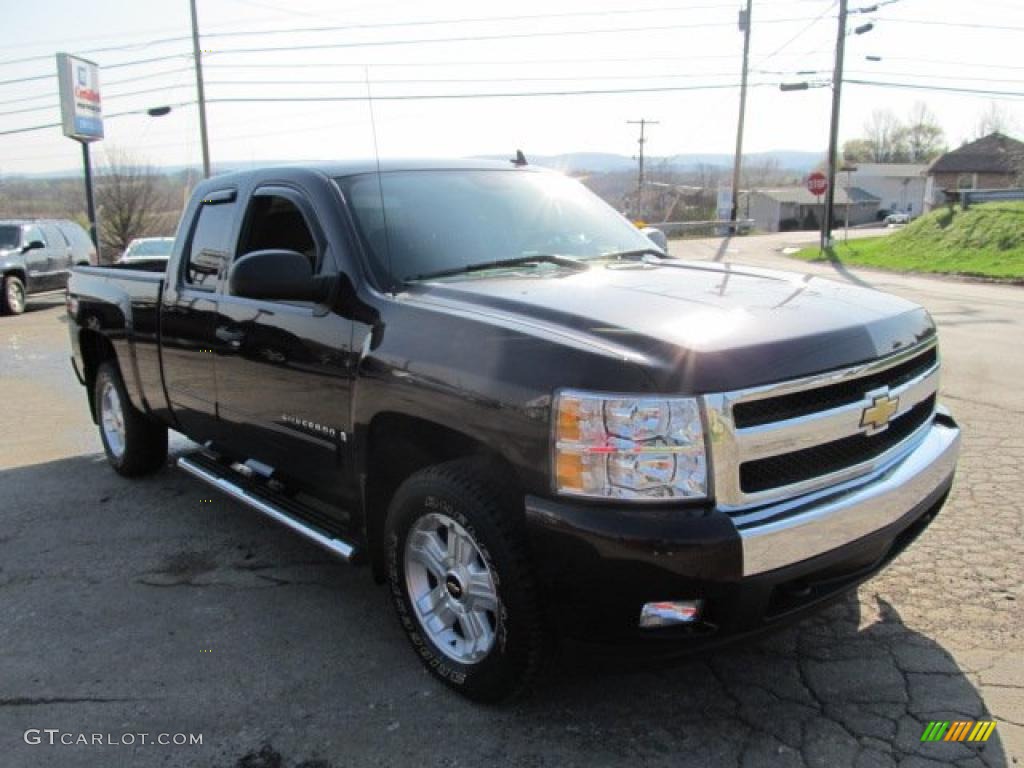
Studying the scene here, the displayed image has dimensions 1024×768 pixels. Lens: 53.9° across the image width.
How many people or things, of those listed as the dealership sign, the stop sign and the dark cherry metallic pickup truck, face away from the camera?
0

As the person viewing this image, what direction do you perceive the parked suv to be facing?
facing the viewer and to the left of the viewer

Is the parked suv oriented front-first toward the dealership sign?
no

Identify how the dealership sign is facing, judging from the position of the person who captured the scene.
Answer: facing the viewer and to the right of the viewer

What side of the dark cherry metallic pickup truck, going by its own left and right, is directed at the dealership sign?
back

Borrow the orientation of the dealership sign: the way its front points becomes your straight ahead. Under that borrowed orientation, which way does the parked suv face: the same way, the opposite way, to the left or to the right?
to the right

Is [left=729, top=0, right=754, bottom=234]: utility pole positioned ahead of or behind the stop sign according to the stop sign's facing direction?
behind

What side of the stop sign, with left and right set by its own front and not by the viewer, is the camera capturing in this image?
front

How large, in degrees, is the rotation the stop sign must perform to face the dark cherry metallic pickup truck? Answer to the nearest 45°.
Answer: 0° — it already faces it

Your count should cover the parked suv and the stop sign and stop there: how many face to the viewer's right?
0

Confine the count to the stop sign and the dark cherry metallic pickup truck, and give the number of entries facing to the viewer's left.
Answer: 0

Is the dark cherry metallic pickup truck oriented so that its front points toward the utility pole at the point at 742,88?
no

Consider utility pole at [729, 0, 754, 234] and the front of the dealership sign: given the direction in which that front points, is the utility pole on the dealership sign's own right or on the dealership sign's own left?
on the dealership sign's own left

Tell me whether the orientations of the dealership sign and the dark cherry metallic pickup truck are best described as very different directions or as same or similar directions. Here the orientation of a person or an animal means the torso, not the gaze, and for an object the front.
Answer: same or similar directions

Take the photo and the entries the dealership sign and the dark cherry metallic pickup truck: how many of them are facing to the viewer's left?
0
